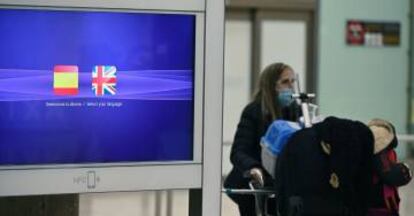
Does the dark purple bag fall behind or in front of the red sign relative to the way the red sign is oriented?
in front

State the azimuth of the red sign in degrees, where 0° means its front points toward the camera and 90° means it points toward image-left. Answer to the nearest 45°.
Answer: approximately 0°

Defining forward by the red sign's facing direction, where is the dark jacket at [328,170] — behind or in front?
in front

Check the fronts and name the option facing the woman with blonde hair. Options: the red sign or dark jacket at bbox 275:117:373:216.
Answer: the red sign

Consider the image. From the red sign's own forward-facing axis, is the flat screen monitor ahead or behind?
ahead
